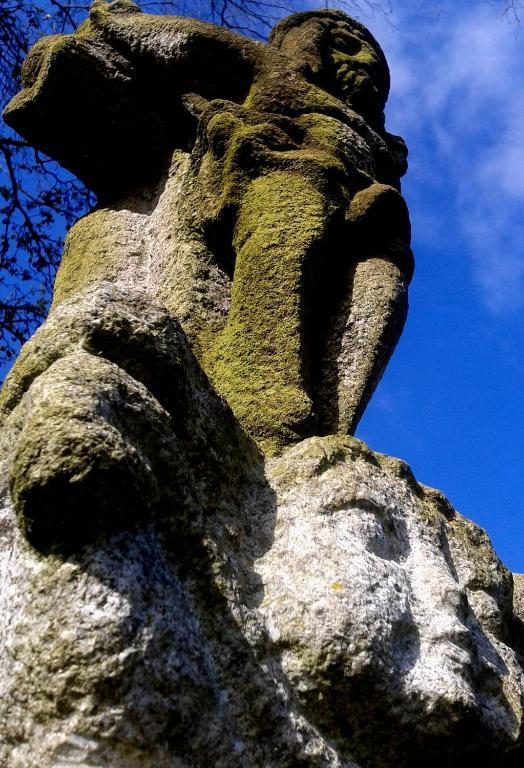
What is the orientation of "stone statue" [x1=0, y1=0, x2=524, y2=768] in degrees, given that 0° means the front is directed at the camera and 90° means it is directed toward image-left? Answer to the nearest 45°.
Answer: approximately 315°
